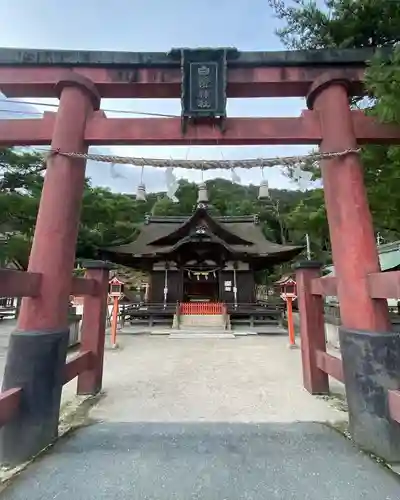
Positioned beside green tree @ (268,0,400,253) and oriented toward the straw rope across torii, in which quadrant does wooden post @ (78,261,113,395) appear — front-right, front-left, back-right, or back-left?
front-right

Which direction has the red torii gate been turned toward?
toward the camera

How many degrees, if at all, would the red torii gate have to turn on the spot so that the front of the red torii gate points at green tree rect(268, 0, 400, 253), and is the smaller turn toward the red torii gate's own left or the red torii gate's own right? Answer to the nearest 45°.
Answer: approximately 90° to the red torii gate's own left
